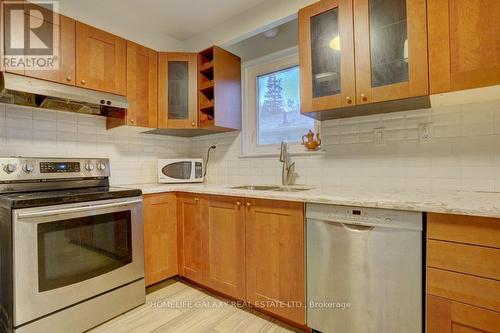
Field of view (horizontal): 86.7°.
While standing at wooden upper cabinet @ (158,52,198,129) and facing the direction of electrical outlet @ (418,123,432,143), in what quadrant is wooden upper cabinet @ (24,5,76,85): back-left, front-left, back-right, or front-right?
back-right

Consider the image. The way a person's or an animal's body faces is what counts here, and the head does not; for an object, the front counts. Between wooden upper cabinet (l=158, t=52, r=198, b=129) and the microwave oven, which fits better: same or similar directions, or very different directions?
same or similar directions

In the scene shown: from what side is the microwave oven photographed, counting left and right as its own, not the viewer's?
front

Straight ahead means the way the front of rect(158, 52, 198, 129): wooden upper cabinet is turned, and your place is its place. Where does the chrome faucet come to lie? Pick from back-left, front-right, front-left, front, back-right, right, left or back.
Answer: front-left

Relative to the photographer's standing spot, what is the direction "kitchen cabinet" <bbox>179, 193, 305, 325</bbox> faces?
facing the viewer and to the left of the viewer

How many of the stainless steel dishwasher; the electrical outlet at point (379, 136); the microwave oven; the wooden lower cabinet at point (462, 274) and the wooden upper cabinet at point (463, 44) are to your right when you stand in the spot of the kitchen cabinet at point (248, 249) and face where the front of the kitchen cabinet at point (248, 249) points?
1

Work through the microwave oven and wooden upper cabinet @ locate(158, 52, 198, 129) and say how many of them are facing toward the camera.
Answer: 2

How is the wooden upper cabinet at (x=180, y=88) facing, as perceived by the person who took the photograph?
facing the viewer

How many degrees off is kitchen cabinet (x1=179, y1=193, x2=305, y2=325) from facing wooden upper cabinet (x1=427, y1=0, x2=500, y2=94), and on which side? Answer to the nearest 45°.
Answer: approximately 90° to its left

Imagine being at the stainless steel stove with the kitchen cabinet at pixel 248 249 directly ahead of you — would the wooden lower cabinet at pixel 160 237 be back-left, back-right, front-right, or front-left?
front-left
